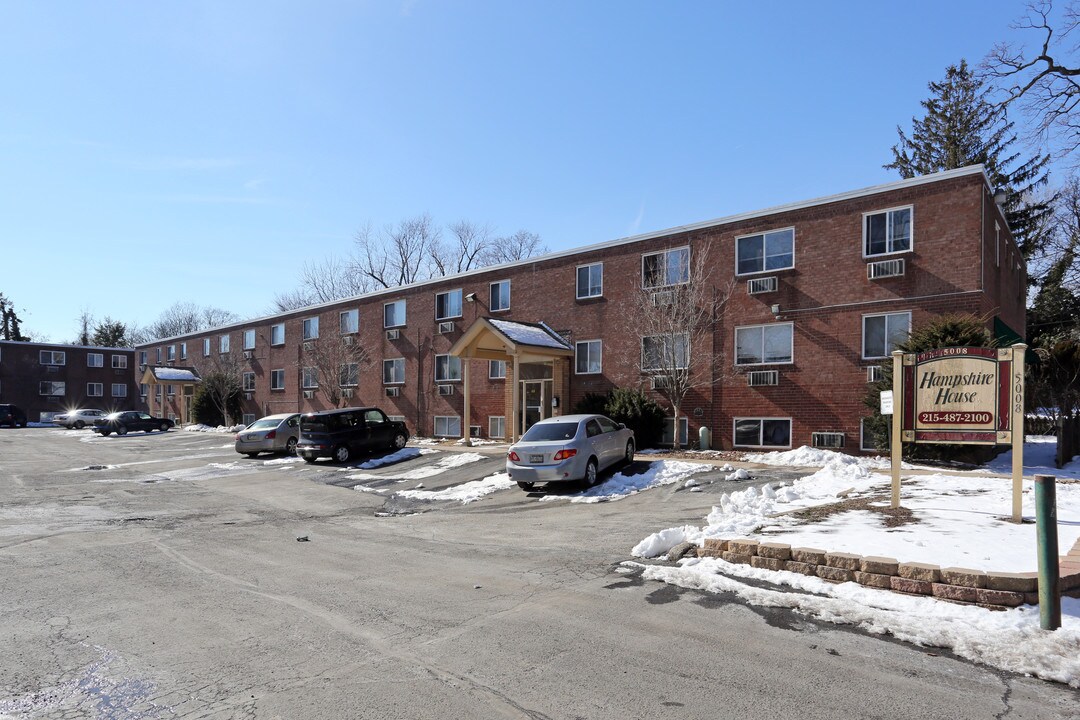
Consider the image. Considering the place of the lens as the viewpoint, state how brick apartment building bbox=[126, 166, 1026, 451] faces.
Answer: facing the viewer and to the left of the viewer

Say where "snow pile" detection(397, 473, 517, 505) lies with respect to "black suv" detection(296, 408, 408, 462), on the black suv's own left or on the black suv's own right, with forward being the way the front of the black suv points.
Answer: on the black suv's own right

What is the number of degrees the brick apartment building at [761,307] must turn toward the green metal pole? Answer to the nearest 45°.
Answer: approximately 45° to its left

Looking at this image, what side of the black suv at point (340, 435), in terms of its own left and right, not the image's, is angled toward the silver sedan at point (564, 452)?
right

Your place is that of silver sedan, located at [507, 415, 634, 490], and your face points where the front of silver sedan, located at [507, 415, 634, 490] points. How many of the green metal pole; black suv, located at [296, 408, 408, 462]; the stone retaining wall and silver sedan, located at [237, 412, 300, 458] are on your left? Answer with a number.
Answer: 2

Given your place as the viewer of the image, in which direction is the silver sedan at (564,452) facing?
facing away from the viewer and to the right of the viewer

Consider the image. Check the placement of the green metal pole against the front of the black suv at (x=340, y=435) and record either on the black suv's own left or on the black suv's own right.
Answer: on the black suv's own right

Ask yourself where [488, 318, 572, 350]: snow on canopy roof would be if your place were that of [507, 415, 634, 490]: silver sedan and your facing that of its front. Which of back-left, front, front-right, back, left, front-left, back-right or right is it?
front-left

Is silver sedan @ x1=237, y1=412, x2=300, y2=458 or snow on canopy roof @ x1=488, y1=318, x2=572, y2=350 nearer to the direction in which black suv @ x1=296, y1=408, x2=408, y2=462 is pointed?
the snow on canopy roof

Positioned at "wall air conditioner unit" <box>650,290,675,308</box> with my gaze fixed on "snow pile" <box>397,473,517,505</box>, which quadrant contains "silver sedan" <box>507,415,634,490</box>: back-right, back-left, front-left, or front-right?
front-left

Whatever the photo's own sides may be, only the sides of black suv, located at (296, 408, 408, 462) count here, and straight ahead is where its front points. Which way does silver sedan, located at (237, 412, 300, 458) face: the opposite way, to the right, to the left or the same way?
the same way

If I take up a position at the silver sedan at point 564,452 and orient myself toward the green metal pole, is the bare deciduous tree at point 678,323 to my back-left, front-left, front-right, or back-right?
back-left

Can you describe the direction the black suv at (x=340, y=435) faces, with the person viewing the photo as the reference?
facing away from the viewer and to the right of the viewer

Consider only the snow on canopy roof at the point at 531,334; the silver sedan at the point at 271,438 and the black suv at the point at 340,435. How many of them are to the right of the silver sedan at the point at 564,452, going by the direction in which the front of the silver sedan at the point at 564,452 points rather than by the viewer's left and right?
0

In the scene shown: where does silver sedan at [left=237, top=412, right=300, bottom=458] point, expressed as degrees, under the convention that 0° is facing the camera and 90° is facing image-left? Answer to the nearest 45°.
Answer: approximately 225°
